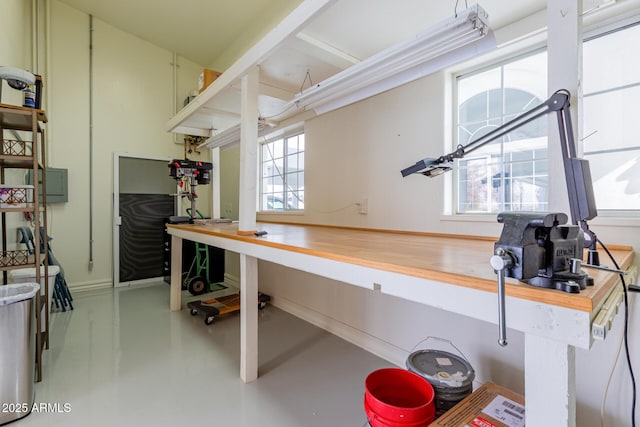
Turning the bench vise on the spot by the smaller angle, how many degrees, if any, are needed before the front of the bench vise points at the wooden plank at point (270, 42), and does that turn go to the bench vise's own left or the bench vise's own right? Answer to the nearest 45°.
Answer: approximately 45° to the bench vise's own right

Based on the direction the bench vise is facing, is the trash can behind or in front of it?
in front

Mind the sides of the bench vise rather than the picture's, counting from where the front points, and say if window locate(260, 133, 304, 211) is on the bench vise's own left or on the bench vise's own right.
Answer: on the bench vise's own right

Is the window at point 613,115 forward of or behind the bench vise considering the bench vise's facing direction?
behind

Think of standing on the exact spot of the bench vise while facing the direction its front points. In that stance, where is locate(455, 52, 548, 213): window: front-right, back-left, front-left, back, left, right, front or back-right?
back-right

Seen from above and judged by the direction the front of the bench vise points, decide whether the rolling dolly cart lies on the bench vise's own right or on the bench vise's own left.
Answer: on the bench vise's own right

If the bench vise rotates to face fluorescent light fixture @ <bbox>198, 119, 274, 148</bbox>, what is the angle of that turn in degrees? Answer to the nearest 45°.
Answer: approximately 45° to its right

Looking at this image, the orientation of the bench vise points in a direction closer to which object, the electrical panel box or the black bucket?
the electrical panel box

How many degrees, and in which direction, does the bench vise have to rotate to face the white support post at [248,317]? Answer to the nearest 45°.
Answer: approximately 45° to its right
